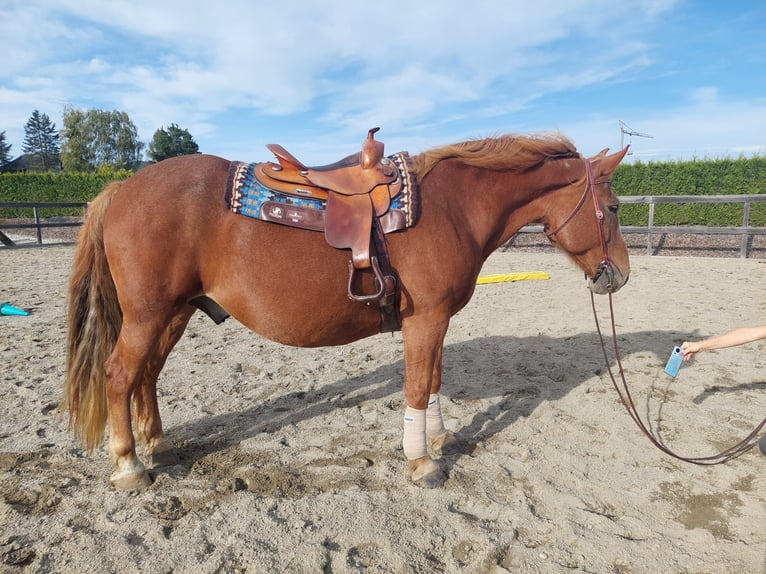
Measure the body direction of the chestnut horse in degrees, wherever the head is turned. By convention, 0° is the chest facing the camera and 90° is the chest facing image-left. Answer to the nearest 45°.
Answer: approximately 270°

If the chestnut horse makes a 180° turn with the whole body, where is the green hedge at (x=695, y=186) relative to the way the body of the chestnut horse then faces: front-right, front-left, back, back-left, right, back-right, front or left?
back-right

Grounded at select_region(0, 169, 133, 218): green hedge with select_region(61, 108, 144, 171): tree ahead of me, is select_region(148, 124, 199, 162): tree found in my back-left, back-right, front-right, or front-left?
front-right

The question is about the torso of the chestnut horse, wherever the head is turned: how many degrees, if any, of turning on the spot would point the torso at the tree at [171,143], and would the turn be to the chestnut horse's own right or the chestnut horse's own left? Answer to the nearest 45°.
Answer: approximately 90° to the chestnut horse's own left

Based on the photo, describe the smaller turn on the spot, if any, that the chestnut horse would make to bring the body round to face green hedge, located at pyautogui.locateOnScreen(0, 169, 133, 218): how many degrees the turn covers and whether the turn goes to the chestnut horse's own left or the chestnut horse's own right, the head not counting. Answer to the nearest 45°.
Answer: approximately 135° to the chestnut horse's own left

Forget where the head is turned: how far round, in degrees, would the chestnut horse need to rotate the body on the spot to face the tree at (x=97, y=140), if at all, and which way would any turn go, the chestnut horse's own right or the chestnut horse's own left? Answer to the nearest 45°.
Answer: approximately 135° to the chestnut horse's own left
